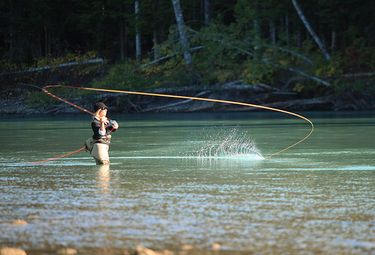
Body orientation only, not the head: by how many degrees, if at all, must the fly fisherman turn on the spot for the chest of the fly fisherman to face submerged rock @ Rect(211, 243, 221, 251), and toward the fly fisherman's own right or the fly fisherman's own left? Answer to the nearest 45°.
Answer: approximately 45° to the fly fisherman's own right

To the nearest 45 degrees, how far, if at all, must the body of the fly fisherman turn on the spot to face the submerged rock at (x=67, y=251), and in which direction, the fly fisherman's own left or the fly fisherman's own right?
approximately 45° to the fly fisherman's own right

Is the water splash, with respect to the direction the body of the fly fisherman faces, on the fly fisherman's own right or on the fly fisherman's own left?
on the fly fisherman's own left

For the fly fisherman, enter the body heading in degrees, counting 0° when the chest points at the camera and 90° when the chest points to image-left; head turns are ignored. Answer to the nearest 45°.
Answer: approximately 315°
